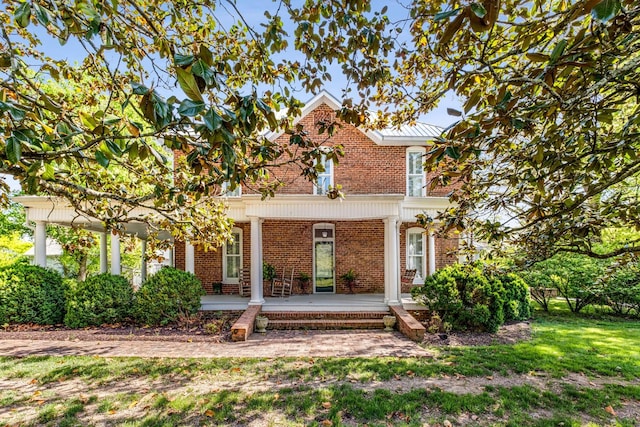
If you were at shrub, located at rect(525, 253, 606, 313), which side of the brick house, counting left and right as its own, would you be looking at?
left

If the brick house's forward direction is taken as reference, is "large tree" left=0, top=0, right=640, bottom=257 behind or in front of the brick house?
in front

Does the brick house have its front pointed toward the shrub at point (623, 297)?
no

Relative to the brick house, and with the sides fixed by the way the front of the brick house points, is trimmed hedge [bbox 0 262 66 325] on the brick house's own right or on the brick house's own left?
on the brick house's own right

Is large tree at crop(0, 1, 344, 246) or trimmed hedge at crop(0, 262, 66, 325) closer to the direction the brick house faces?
the large tree

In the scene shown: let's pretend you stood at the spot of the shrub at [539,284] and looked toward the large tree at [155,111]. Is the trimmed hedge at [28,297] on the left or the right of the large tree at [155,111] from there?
right

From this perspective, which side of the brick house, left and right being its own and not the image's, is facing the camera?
front

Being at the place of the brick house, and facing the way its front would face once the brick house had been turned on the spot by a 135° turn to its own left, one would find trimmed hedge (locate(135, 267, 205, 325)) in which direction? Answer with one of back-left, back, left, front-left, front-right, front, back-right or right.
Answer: back

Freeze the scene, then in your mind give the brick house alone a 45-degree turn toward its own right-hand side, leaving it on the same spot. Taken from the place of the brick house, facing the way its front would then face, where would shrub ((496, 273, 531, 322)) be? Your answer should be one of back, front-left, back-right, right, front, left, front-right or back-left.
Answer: left

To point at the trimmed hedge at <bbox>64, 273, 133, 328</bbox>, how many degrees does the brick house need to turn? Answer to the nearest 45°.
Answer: approximately 45° to its right

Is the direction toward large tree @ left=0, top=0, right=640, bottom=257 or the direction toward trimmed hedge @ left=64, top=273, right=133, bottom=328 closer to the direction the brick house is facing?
the large tree
